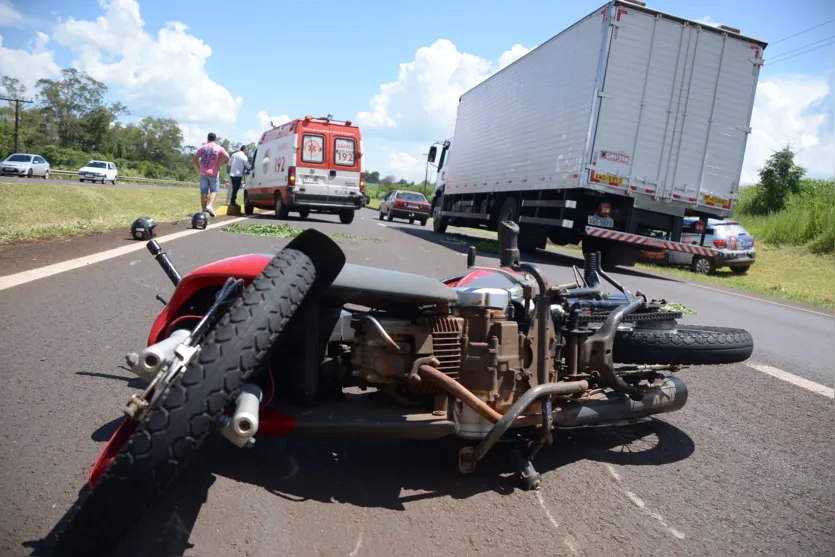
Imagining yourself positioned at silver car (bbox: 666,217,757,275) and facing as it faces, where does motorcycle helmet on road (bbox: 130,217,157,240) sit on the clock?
The motorcycle helmet on road is roughly at 8 o'clock from the silver car.

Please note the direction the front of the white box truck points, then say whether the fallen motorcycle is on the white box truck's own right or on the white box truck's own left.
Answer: on the white box truck's own left

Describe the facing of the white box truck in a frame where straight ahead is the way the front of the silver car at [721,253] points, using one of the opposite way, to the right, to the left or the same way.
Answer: the same way

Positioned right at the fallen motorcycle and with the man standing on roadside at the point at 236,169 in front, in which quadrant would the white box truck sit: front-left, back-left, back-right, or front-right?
front-right

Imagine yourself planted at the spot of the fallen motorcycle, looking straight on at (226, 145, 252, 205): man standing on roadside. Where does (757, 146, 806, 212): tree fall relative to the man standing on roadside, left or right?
right

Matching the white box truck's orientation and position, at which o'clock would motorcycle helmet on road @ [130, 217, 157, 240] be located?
The motorcycle helmet on road is roughly at 8 o'clock from the white box truck.

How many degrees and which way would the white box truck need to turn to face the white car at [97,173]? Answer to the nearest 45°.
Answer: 0° — it already faces it

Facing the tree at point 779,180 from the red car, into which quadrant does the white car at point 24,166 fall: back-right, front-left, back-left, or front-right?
back-left

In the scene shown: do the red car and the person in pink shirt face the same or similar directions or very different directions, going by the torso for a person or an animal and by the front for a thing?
same or similar directions

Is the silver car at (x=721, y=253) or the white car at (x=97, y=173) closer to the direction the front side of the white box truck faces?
the white car

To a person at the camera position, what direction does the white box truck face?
facing away from the viewer and to the left of the viewer

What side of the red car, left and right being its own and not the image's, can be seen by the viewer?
back

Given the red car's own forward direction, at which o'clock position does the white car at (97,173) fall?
The white car is roughly at 10 o'clock from the red car.
